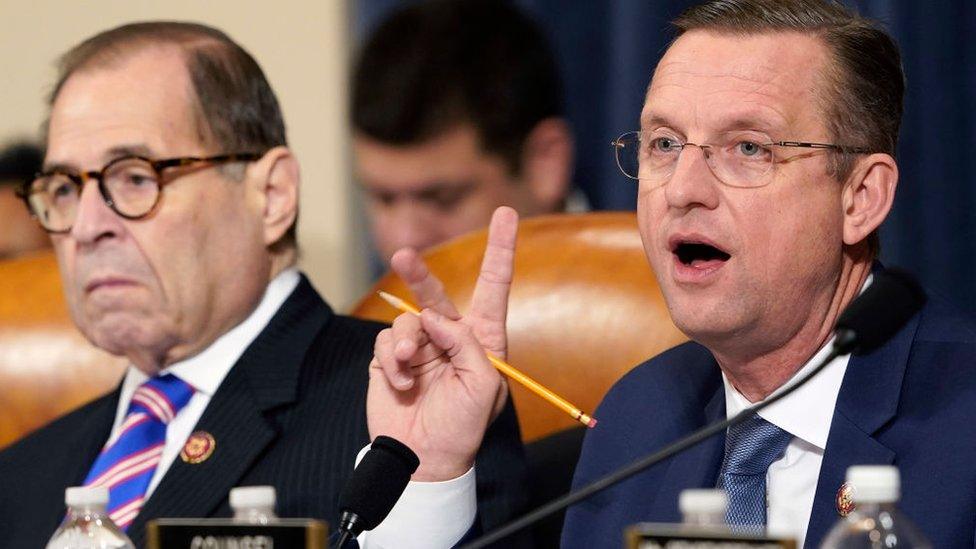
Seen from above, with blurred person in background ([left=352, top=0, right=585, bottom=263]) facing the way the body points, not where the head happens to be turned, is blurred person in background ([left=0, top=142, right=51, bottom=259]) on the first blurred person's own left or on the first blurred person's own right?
on the first blurred person's own right

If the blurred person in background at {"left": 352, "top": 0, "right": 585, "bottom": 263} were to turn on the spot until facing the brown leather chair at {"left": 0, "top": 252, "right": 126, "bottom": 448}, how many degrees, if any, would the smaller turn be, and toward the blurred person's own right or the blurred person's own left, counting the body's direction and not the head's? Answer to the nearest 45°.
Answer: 0° — they already face it

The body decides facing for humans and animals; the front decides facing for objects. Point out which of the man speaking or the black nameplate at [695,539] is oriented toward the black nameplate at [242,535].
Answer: the man speaking

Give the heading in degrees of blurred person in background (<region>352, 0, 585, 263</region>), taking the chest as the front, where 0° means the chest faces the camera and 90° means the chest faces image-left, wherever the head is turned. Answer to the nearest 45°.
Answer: approximately 45°

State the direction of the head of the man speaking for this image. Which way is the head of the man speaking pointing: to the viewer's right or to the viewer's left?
to the viewer's left

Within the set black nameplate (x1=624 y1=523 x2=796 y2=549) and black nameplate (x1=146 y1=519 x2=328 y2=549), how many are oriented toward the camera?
2

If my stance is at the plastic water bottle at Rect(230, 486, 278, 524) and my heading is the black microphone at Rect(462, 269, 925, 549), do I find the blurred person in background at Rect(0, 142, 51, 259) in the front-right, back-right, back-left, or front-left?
back-left

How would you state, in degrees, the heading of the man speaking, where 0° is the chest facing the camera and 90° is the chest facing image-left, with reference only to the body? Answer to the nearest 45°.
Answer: approximately 45°

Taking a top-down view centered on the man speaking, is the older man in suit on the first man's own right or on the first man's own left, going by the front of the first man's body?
on the first man's own right
